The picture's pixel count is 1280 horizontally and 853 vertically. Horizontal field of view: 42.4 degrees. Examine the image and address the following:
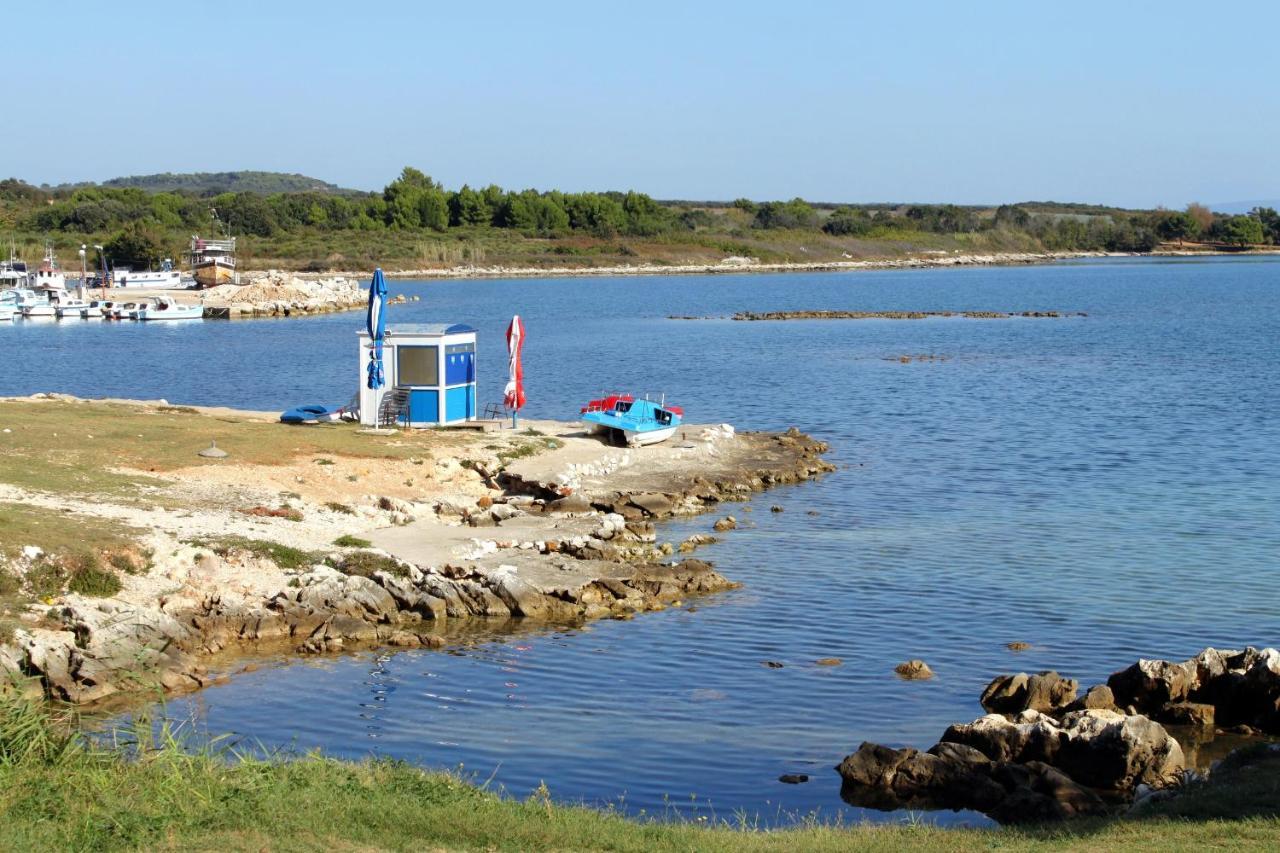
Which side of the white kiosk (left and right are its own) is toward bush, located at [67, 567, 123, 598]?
front

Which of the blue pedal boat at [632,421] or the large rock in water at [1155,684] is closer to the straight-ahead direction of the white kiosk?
the large rock in water

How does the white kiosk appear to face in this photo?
toward the camera

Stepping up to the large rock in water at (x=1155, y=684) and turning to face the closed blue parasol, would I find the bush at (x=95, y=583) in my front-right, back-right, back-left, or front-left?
front-left

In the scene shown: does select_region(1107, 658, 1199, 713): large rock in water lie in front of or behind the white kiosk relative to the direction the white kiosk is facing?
in front

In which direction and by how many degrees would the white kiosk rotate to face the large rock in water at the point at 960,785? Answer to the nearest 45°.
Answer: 0° — it already faces it

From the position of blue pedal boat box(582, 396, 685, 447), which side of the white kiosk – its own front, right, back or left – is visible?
left

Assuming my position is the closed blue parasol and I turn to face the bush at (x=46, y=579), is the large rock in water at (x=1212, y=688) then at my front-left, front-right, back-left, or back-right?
front-left

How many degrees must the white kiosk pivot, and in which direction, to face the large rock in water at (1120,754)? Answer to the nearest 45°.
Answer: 0° — it already faces it

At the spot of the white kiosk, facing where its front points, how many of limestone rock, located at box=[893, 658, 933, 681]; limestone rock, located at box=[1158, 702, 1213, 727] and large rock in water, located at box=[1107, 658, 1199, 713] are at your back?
0

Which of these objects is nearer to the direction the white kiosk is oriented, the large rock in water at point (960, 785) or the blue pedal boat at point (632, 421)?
the large rock in water

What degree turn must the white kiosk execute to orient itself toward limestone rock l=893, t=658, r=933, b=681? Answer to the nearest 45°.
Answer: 0° — it already faces it

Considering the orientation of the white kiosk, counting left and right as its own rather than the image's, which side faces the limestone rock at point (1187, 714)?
front

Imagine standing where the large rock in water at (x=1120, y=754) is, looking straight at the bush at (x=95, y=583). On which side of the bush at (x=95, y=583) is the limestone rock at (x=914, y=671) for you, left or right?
right

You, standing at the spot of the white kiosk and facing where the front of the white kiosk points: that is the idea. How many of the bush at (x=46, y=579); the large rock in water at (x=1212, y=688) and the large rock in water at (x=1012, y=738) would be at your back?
0
